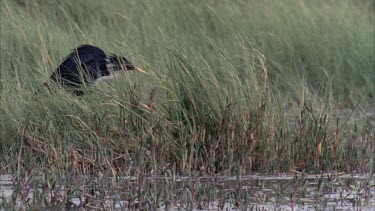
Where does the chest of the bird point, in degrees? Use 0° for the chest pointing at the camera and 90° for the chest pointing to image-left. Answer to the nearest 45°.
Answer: approximately 270°
